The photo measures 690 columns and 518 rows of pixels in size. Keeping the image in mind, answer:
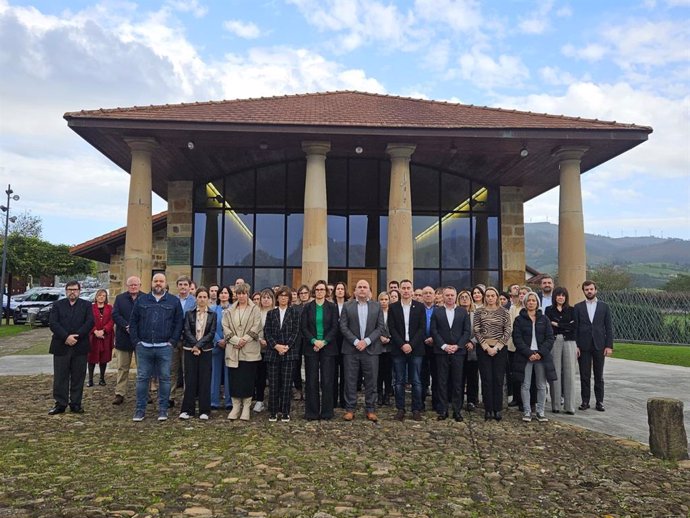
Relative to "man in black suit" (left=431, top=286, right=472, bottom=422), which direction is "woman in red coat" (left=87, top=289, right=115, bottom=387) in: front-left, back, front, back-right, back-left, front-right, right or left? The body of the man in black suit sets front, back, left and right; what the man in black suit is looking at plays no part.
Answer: right

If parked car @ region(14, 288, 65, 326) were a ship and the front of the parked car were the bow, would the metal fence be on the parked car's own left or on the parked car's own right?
on the parked car's own left

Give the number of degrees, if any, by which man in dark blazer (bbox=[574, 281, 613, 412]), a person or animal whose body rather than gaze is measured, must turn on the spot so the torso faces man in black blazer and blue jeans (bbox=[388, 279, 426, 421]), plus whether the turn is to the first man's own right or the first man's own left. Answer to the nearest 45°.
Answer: approximately 45° to the first man's own right

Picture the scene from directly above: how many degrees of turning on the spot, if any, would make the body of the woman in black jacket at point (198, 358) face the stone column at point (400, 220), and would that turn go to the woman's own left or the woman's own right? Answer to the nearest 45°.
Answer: approximately 135° to the woman's own left

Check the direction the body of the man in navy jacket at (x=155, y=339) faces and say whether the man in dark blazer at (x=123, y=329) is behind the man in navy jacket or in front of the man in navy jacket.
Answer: behind

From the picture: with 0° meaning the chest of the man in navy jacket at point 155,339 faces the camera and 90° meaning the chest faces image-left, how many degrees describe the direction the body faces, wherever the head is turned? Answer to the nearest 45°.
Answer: approximately 0°

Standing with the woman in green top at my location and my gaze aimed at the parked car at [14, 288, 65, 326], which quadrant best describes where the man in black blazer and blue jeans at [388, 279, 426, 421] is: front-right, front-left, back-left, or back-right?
back-right

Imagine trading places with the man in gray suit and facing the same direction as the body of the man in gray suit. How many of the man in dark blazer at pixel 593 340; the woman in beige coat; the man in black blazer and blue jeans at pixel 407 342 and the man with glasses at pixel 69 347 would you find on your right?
2

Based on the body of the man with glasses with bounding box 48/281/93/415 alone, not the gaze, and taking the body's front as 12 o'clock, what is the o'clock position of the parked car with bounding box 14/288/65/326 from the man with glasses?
The parked car is roughly at 6 o'clock from the man with glasses.

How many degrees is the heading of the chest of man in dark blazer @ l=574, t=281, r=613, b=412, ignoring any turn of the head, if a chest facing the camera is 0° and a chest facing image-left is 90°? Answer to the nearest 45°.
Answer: approximately 0°
